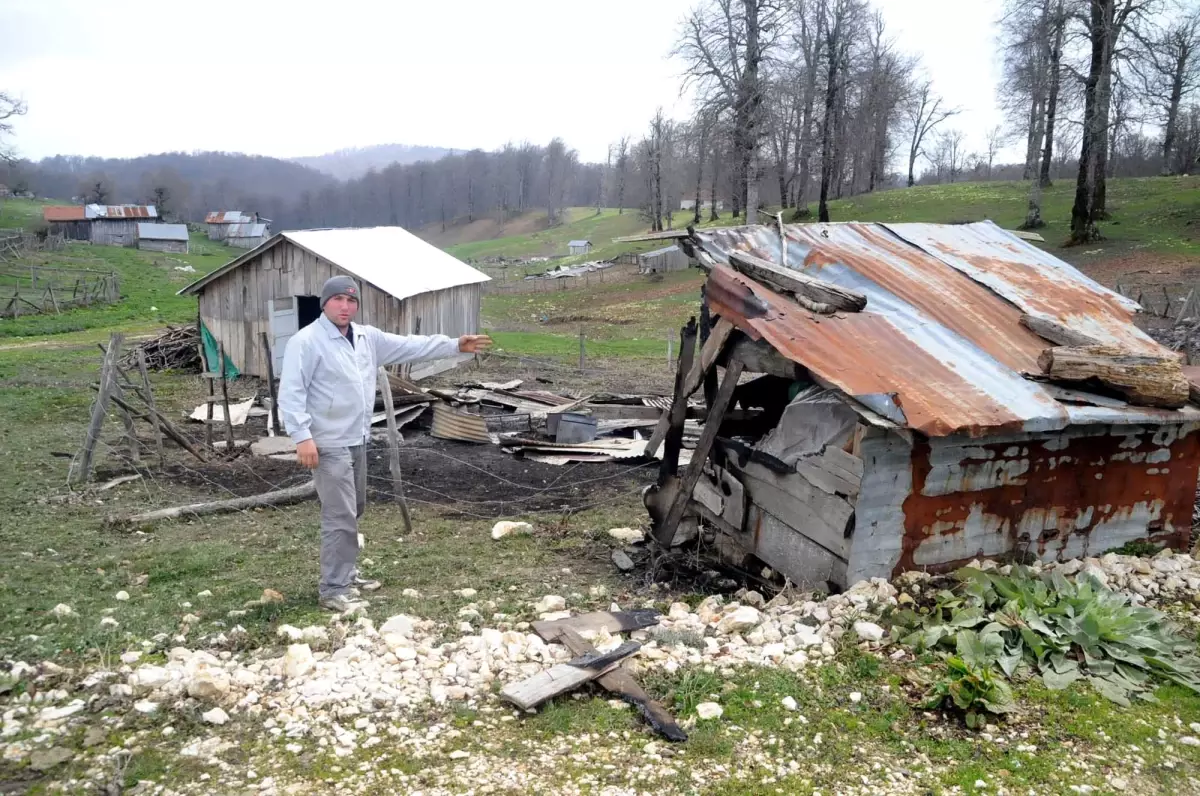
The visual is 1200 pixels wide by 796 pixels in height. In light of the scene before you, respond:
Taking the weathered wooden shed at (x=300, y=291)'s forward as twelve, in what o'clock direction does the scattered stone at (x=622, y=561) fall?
The scattered stone is roughly at 10 o'clock from the weathered wooden shed.

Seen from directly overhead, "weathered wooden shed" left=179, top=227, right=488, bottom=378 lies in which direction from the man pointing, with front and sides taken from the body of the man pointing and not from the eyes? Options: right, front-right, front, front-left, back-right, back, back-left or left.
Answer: back-left

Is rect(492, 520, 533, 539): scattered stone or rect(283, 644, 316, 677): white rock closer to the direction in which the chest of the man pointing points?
the white rock

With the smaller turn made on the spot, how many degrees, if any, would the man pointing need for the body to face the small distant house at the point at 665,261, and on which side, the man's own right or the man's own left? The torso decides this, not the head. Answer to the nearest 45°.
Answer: approximately 135° to the man's own left

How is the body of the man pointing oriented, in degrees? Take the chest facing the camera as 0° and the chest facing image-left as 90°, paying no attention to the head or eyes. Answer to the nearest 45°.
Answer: approximately 315°

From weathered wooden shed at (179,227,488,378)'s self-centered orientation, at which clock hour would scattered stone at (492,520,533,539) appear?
The scattered stone is roughly at 10 o'clock from the weathered wooden shed.

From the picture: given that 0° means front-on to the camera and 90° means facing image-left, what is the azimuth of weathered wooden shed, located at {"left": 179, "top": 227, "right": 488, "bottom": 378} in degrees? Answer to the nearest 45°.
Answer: approximately 45°

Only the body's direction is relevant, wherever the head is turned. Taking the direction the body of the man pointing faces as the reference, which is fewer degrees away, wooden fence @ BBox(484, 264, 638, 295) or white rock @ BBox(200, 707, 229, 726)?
the white rock

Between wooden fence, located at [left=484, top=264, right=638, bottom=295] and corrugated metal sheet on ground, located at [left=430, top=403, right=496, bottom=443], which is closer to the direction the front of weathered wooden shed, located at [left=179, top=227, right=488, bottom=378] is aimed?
the corrugated metal sheet on ground

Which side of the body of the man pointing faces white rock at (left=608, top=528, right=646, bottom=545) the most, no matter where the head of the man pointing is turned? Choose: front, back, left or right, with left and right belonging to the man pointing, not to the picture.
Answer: left
